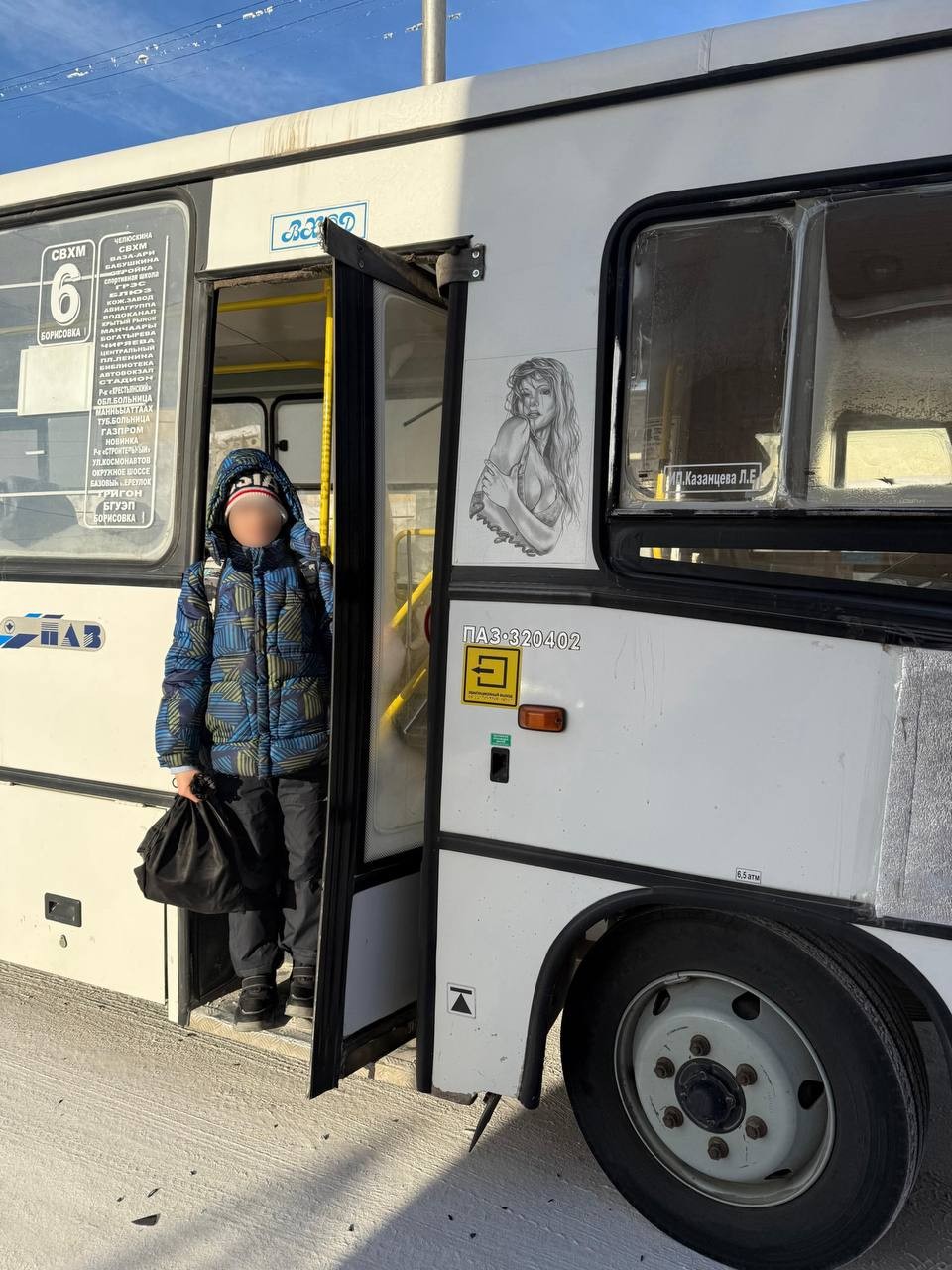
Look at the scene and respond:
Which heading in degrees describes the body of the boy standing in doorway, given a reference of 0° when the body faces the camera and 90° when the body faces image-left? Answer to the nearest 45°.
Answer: approximately 0°
